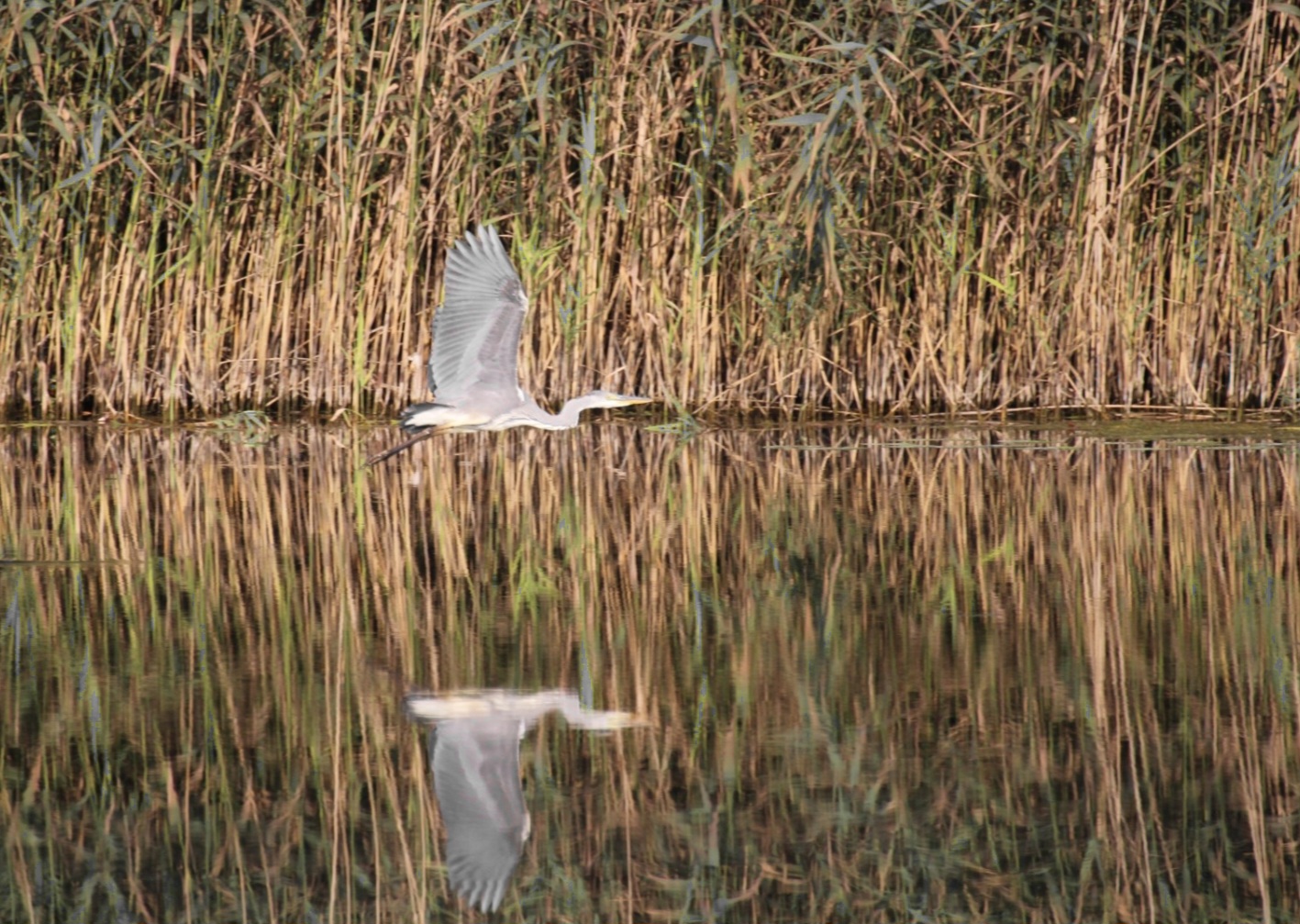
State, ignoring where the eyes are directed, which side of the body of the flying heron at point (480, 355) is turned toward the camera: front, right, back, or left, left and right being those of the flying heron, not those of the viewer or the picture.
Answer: right
